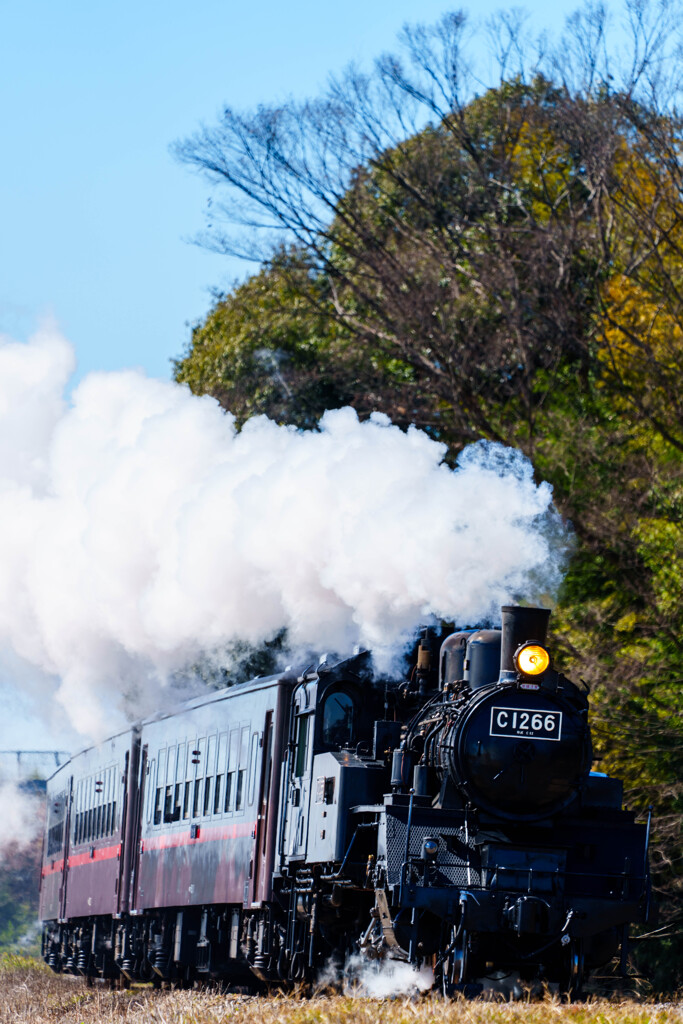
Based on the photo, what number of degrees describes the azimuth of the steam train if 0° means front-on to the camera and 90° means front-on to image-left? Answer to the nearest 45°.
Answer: approximately 315°
